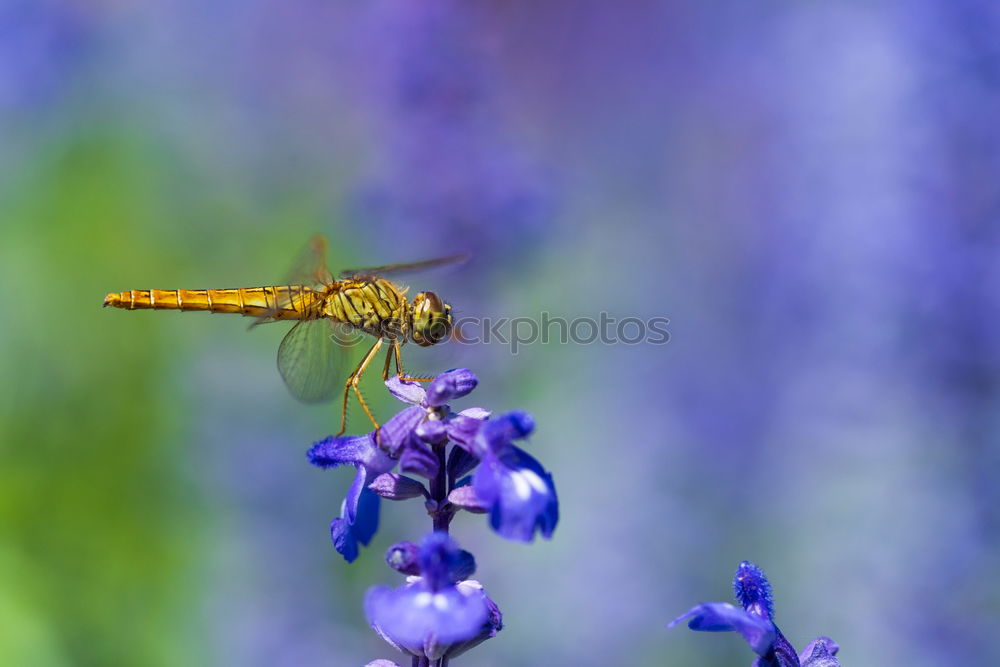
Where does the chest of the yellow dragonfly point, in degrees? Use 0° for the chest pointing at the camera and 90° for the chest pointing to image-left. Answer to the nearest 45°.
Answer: approximately 270°

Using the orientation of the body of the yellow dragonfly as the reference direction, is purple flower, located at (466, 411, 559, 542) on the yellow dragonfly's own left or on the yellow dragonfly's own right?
on the yellow dragonfly's own right
